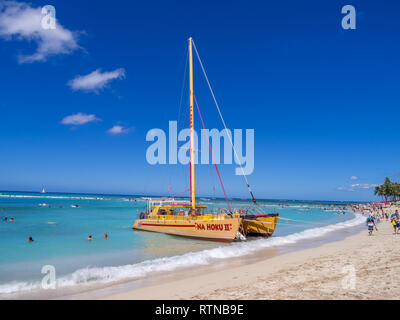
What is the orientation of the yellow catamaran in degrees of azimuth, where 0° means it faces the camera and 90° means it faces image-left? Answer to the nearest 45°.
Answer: approximately 315°
